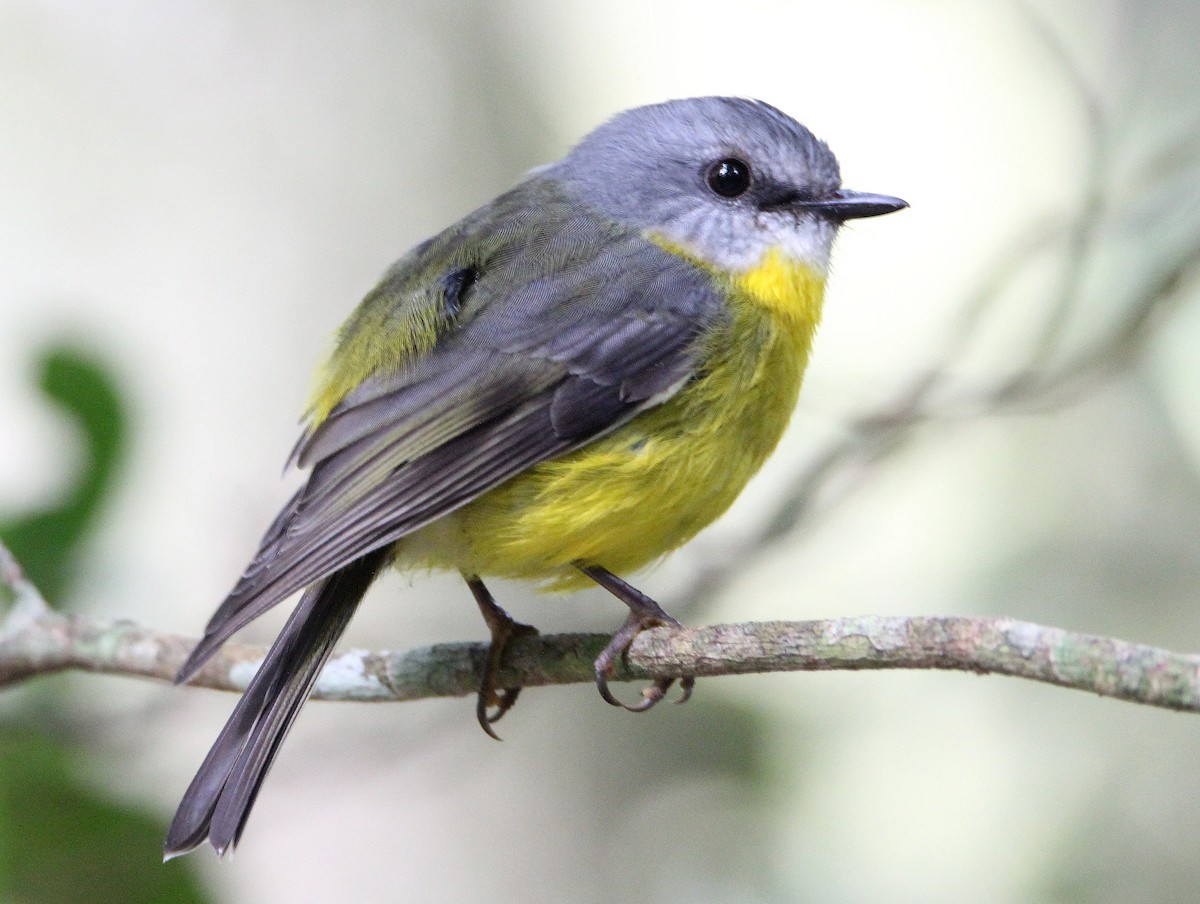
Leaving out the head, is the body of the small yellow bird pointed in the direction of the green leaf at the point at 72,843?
no

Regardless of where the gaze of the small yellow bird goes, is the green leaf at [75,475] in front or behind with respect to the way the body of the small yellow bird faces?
behind

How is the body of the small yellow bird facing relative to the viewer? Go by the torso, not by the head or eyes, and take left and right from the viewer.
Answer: facing to the right of the viewer
